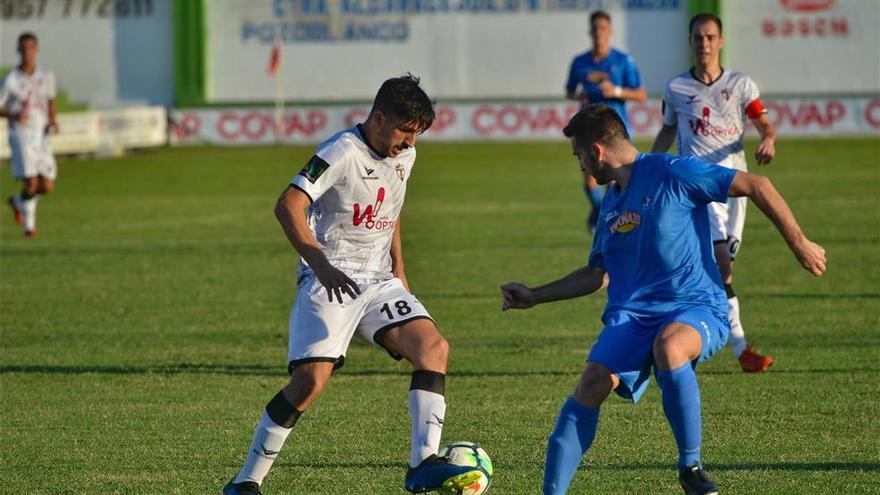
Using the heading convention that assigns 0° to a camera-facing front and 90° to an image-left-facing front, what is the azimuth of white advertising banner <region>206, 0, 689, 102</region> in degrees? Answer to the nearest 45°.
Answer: approximately 0°

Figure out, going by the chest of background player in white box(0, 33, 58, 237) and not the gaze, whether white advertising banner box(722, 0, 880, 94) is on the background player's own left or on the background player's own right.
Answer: on the background player's own left

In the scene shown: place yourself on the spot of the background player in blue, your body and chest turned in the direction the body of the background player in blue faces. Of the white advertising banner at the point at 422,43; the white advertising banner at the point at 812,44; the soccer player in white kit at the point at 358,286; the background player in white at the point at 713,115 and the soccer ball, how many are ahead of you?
3

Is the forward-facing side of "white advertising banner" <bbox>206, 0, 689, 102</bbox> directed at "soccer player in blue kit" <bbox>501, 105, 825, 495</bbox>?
yes

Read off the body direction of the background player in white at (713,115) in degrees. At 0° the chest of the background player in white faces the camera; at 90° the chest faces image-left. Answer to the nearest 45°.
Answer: approximately 0°

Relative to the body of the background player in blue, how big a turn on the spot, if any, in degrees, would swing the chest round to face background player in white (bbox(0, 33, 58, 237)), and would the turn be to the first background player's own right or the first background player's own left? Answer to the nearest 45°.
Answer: approximately 90° to the first background player's own right

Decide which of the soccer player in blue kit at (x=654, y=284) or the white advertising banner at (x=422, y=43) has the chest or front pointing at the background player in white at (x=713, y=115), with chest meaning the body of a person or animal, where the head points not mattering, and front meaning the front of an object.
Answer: the white advertising banner

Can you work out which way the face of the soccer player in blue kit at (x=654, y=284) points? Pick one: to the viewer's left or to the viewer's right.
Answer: to the viewer's left
